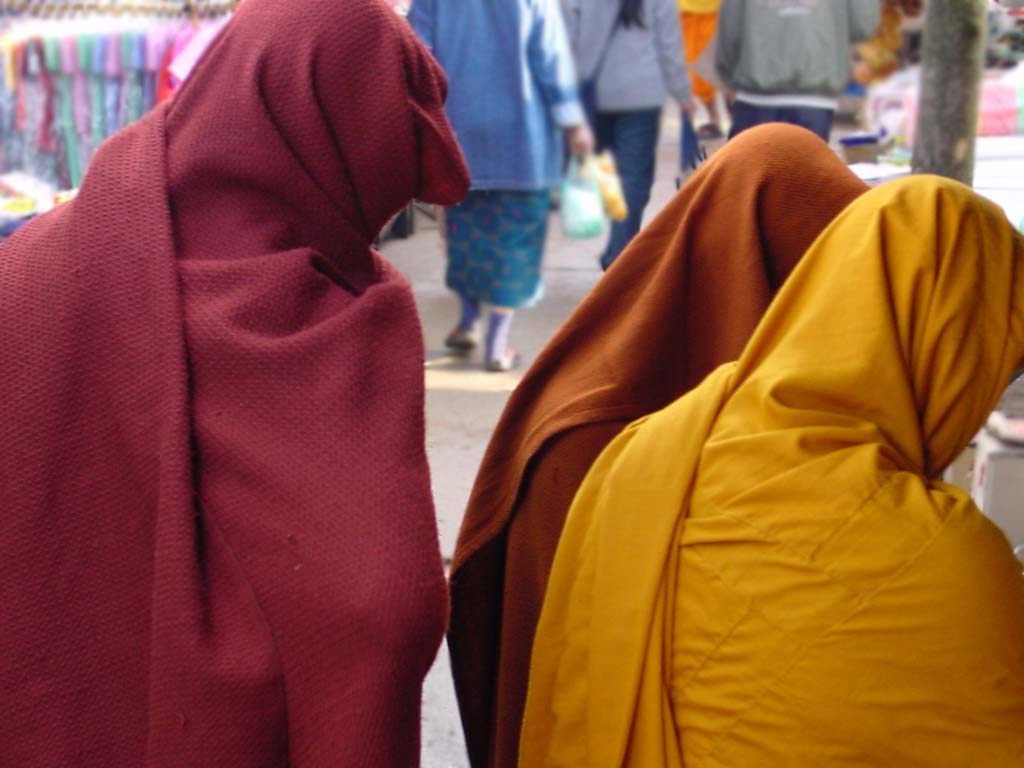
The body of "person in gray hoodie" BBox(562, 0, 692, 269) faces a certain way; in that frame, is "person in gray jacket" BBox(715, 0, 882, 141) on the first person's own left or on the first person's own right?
on the first person's own right

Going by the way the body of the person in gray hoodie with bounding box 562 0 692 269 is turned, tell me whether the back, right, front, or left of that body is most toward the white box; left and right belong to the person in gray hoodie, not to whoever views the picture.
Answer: back

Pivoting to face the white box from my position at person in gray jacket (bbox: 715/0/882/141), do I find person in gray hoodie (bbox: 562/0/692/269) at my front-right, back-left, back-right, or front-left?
back-right

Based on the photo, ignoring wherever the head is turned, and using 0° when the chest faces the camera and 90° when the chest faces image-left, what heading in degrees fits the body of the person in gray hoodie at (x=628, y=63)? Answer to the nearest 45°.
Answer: approximately 180°
